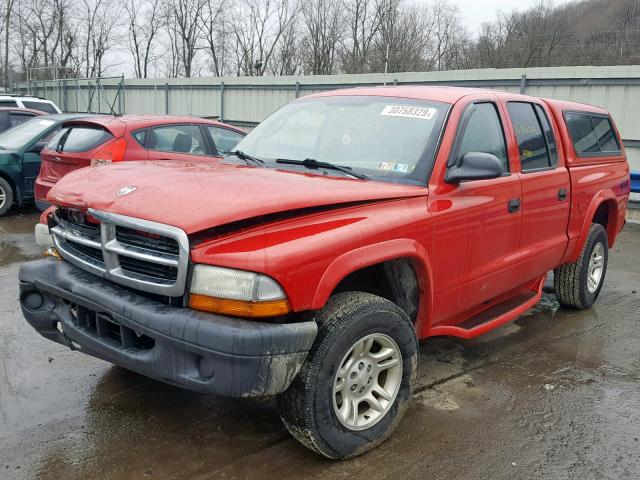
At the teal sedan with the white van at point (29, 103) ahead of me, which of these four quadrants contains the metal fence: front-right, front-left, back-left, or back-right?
front-right

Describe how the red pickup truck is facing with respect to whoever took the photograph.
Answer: facing the viewer and to the left of the viewer

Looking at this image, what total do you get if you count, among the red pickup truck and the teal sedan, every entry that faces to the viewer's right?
0

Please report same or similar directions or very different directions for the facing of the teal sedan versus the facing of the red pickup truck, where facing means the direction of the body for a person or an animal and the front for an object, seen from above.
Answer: same or similar directions

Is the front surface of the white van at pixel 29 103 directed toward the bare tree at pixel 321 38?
no

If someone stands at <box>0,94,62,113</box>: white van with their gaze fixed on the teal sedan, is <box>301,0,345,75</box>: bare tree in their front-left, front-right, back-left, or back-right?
back-left

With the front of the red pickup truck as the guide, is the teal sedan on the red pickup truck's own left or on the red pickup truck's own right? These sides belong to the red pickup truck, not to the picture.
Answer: on the red pickup truck's own right

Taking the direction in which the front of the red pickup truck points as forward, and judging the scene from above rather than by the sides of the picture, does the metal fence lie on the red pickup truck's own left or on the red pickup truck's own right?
on the red pickup truck's own right

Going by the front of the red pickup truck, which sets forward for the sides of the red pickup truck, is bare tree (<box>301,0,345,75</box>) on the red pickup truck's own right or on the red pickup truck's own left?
on the red pickup truck's own right

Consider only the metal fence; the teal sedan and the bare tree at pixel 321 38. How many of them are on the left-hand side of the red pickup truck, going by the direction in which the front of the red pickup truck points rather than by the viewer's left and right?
0
